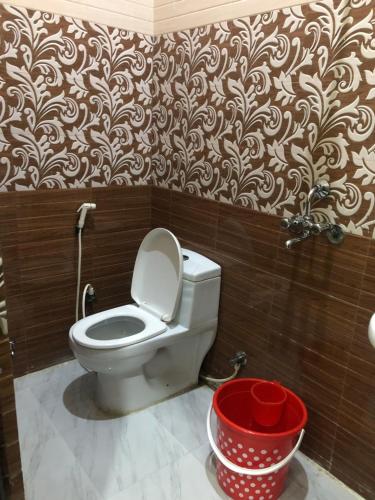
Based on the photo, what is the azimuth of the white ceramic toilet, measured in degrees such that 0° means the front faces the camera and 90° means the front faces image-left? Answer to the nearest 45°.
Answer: approximately 45°

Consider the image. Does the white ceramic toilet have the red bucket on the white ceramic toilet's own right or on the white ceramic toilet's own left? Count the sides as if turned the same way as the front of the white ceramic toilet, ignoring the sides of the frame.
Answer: on the white ceramic toilet's own left

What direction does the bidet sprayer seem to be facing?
to the viewer's right

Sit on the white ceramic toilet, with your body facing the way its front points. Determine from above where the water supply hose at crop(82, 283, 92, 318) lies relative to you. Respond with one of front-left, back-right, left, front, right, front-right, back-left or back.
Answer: right

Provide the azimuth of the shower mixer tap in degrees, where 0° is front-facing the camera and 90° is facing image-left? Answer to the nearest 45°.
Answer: approximately 45°

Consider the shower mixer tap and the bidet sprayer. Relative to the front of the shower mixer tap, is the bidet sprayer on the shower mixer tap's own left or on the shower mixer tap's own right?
on the shower mixer tap's own right

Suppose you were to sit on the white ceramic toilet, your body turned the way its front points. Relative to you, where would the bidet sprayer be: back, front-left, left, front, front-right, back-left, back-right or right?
right

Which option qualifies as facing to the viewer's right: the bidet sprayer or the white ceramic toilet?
the bidet sprayer

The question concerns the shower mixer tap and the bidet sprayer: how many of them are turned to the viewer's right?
1

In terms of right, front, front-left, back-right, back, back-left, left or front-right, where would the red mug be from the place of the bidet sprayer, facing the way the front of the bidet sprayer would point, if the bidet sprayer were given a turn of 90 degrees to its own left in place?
back-right

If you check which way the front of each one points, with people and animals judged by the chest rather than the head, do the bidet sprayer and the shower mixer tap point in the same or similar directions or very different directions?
very different directions

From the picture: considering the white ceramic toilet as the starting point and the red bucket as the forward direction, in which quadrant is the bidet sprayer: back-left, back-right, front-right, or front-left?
back-right

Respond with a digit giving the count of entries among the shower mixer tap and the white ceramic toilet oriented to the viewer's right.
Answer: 0
